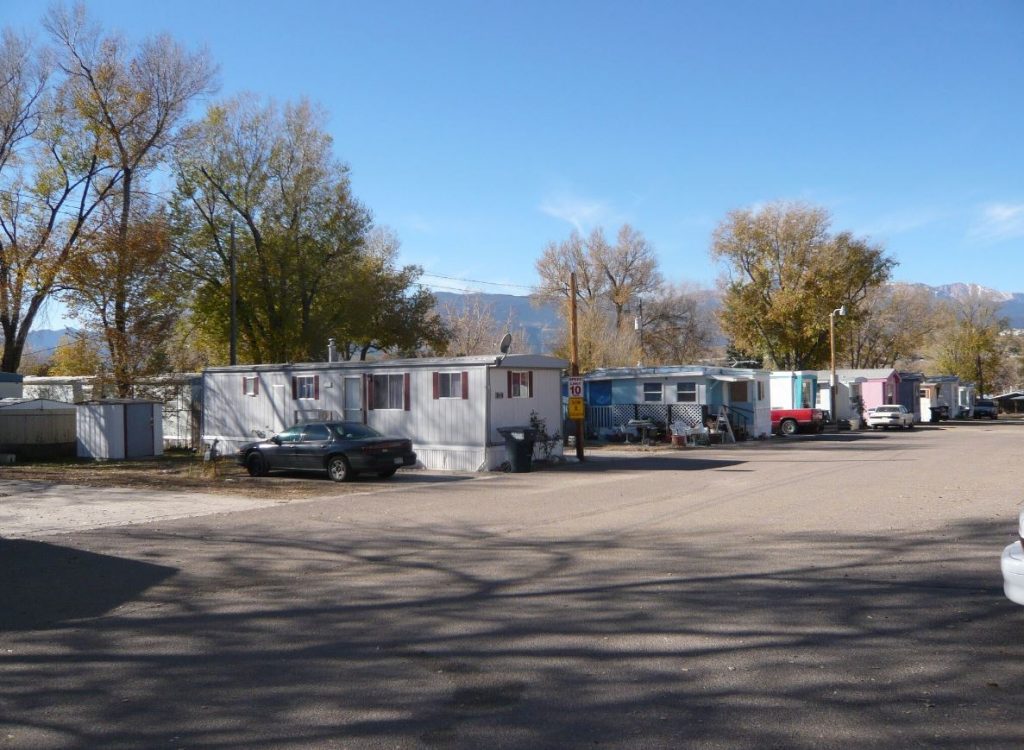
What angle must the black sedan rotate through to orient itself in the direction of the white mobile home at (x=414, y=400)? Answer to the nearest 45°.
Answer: approximately 90° to its right

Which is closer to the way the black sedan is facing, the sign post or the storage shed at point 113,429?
the storage shed

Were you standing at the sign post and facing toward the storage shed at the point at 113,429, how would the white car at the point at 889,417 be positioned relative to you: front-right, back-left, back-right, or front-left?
back-right

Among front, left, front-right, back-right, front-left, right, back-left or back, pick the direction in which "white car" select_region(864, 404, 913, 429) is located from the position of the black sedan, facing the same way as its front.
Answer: right

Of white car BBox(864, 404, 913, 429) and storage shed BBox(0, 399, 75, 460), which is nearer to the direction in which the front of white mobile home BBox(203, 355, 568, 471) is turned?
the storage shed

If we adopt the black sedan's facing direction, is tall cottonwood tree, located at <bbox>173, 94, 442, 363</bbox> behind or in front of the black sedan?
in front

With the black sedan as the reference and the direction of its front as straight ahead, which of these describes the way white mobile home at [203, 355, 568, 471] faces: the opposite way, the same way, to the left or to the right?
to the left

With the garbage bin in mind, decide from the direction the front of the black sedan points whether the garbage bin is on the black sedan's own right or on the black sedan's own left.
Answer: on the black sedan's own right

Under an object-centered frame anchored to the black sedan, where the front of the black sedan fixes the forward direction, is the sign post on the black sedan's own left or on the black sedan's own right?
on the black sedan's own right

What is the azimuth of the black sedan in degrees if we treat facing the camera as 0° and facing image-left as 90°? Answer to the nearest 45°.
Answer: approximately 135°

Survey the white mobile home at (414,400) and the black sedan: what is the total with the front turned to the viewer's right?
0

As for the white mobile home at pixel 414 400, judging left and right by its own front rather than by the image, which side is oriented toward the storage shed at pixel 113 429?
right
